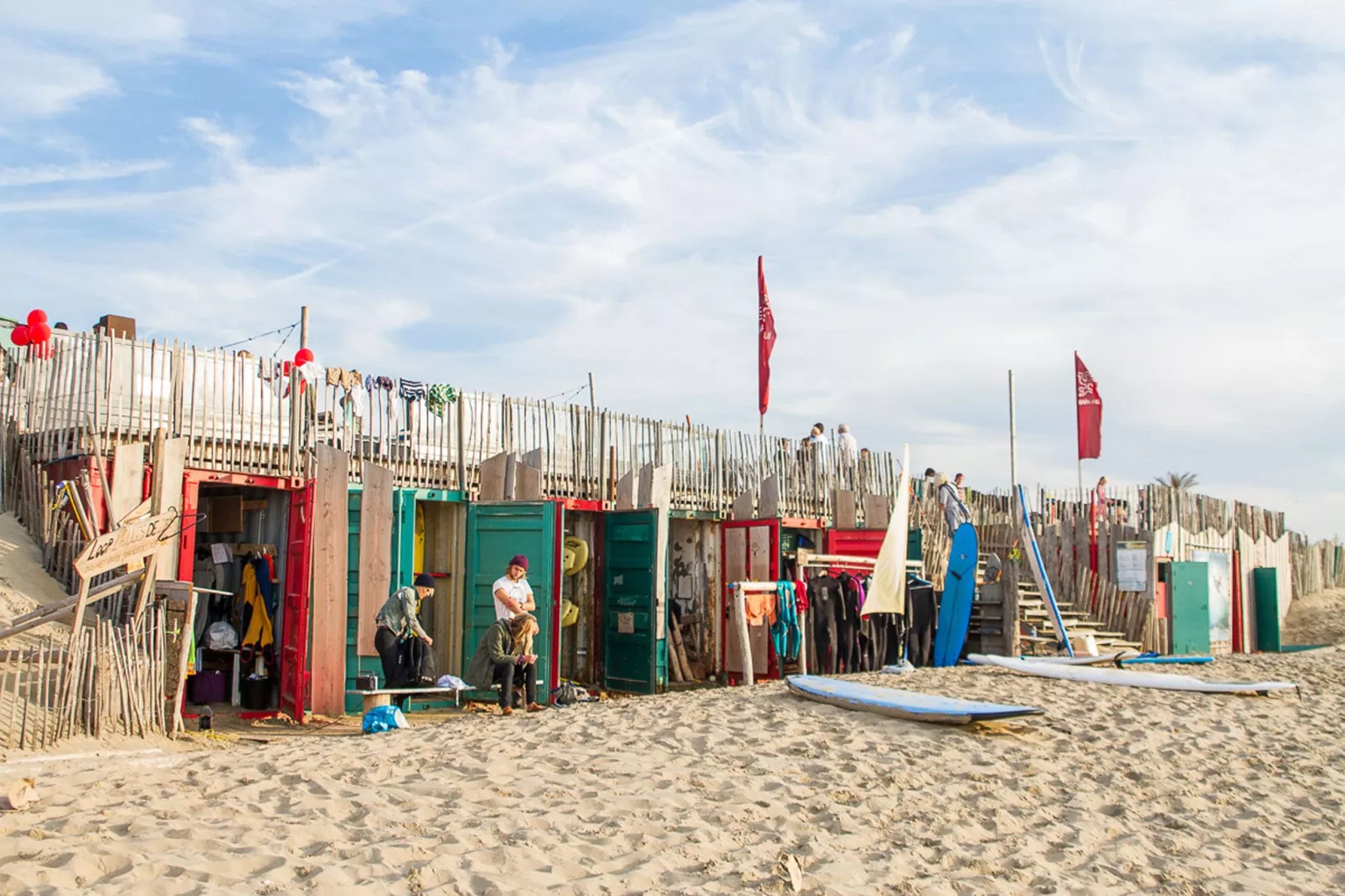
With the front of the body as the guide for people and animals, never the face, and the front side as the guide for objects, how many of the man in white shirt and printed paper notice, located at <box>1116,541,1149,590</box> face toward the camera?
2

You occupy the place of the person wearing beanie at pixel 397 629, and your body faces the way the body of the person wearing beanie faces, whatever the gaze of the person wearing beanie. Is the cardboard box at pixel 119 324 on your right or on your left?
on your left

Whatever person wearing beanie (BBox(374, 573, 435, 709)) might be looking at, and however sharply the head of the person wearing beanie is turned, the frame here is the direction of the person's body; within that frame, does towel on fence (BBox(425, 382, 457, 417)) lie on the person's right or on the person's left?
on the person's left

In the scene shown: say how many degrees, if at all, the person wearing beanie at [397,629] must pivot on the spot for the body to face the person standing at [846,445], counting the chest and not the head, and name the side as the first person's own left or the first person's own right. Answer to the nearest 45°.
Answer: approximately 45° to the first person's own left

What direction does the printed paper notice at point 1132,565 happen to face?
toward the camera

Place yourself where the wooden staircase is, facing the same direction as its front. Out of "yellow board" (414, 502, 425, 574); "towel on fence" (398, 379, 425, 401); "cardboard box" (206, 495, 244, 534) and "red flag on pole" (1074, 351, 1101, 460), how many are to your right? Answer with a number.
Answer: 3

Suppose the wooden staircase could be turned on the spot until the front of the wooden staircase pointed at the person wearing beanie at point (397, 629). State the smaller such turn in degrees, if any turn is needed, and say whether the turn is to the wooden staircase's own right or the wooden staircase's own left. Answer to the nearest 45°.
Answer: approximately 90° to the wooden staircase's own right

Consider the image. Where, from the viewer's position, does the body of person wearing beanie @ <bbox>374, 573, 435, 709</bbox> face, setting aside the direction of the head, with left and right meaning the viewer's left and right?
facing to the right of the viewer

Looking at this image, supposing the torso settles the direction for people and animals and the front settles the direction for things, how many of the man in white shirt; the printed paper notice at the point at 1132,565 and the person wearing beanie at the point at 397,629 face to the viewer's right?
1

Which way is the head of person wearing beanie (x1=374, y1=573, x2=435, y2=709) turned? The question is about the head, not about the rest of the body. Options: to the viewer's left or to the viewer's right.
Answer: to the viewer's right

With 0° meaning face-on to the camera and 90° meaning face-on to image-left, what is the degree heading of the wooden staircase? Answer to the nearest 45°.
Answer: approximately 315°

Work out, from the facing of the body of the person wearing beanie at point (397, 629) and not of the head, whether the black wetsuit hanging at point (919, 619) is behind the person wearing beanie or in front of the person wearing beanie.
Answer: in front

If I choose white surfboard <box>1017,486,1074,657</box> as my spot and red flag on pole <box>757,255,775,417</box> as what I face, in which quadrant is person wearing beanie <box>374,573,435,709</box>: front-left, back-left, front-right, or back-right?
front-left

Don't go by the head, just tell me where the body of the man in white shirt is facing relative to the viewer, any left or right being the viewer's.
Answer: facing the viewer

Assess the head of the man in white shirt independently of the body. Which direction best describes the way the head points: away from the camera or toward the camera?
toward the camera

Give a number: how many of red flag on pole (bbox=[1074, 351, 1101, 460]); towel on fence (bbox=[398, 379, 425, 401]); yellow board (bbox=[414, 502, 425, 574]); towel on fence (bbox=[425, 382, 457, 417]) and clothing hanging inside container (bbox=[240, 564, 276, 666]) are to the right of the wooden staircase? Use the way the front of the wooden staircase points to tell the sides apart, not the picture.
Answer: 4
